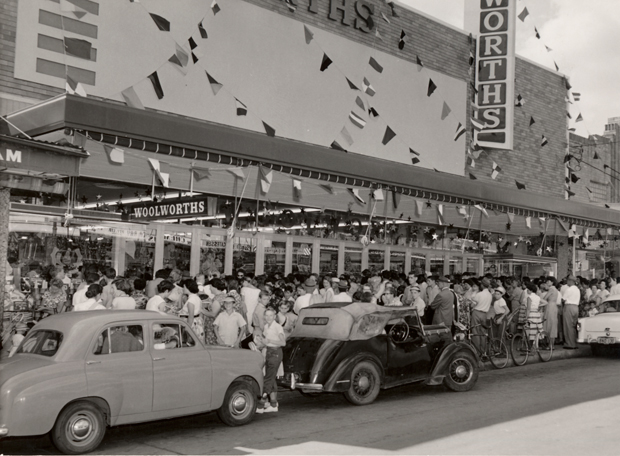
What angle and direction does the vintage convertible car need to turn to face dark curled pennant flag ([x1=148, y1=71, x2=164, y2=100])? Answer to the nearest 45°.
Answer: approximately 90° to its left

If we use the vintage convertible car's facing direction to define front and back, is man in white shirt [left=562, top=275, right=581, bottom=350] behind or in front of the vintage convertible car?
in front

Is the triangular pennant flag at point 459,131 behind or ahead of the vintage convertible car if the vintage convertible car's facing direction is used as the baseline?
ahead

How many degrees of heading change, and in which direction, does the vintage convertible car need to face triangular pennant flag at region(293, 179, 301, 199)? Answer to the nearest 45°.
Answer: approximately 45° to its left

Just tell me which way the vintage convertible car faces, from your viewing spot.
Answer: facing away from the viewer and to the right of the viewer

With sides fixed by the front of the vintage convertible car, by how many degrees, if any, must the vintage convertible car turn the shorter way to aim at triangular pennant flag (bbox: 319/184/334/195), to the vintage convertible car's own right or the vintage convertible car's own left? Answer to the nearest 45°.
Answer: approximately 45° to the vintage convertible car's own left

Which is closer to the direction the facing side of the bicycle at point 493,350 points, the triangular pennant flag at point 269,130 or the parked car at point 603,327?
the triangular pennant flag

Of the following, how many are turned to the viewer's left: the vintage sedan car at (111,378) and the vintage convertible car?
0
